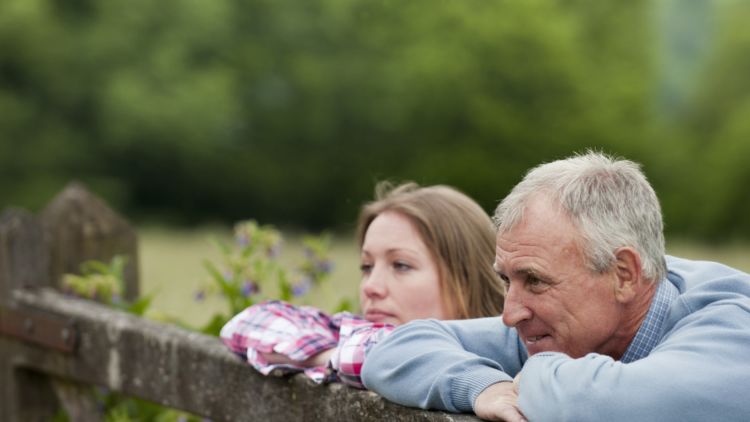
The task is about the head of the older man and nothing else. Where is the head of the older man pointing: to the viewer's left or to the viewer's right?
to the viewer's left

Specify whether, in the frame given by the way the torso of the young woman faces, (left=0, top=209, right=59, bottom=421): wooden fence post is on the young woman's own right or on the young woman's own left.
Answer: on the young woman's own right

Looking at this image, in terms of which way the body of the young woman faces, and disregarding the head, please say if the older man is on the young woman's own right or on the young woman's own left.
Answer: on the young woman's own left

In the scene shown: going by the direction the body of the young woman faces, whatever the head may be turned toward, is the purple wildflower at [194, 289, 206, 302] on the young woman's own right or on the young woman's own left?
on the young woman's own right

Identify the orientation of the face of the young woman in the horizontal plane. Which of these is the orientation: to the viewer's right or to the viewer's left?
to the viewer's left

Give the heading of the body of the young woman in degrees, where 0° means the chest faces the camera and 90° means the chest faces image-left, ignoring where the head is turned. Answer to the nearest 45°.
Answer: approximately 45°
